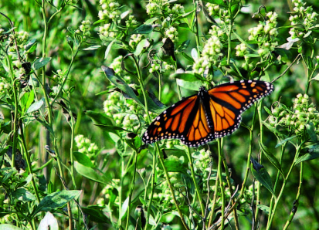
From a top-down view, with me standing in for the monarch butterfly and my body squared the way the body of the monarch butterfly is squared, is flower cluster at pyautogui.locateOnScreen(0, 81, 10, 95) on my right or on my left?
on my left

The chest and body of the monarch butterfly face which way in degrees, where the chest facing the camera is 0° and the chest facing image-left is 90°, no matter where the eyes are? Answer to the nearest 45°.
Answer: approximately 180°
